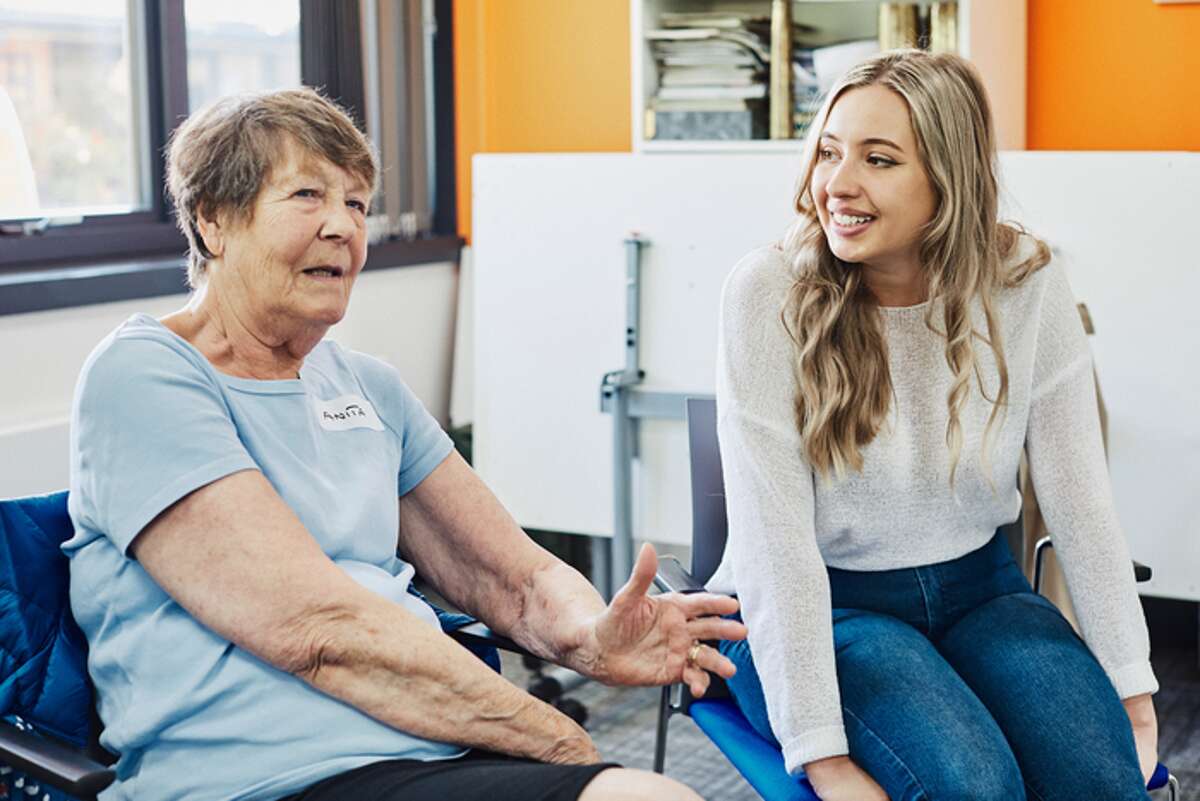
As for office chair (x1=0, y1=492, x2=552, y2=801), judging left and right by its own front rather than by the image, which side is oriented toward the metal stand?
left

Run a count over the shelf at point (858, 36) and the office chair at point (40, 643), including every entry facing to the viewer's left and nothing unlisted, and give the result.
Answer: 0

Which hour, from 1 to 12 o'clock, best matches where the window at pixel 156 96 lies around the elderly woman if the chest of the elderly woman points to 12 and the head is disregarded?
The window is roughly at 7 o'clock from the elderly woman.

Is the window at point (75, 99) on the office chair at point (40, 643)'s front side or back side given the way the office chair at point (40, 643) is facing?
on the back side

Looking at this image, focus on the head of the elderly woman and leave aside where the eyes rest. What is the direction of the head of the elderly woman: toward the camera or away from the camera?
toward the camera

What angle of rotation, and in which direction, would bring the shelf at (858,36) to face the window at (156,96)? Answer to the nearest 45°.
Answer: approximately 90° to its right

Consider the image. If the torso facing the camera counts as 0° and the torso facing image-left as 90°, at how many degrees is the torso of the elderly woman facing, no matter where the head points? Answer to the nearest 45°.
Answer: approximately 315°

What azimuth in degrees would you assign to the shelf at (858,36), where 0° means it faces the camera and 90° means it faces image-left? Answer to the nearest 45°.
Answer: approximately 0°

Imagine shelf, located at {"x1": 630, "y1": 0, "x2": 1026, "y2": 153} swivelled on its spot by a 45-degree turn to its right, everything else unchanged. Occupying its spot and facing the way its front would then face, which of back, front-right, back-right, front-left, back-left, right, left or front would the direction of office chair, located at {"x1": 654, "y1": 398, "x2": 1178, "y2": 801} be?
front-left

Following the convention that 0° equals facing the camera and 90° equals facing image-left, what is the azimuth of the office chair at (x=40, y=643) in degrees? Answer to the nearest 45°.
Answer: approximately 315°

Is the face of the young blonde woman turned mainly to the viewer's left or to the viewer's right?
to the viewer's left
